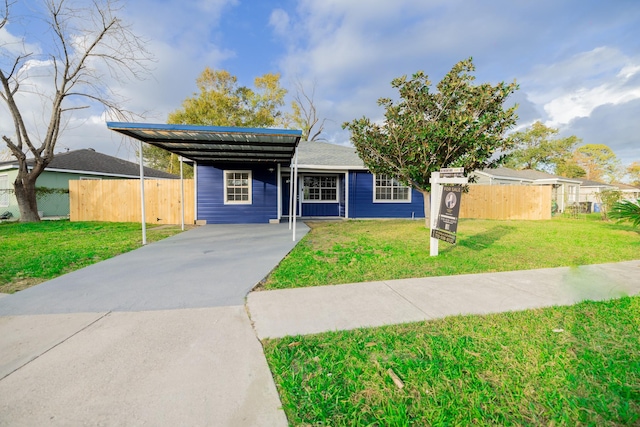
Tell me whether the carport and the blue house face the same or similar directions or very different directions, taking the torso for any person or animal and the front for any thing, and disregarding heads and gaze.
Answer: same or similar directions

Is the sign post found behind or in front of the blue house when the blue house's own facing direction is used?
in front

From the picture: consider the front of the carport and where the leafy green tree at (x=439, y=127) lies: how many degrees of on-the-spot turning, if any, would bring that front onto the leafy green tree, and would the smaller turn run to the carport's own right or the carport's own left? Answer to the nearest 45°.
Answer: approximately 90° to the carport's own left

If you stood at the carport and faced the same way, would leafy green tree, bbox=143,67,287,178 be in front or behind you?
behind

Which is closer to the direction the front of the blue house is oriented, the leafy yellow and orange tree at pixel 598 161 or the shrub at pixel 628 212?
the shrub

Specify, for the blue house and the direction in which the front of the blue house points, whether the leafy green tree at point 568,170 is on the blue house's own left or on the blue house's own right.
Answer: on the blue house's own left

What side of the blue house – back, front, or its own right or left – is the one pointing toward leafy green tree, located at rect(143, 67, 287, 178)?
back

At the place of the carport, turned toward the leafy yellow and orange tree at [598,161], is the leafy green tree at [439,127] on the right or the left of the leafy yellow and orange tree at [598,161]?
right

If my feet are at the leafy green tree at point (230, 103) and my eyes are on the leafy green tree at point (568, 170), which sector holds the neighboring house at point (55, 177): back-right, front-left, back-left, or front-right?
back-right

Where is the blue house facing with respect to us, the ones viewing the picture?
facing the viewer

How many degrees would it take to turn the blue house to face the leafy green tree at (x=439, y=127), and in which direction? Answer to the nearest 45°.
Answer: approximately 45° to its left

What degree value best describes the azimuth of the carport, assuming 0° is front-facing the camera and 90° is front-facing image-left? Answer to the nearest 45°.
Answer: approximately 0°

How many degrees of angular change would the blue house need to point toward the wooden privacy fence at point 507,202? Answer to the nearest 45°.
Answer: approximately 90° to its left
